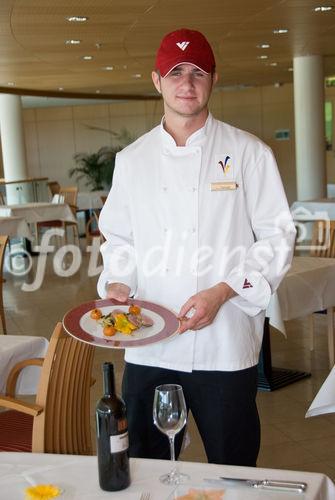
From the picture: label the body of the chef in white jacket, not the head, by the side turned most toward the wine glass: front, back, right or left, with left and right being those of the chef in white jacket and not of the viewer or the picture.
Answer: front

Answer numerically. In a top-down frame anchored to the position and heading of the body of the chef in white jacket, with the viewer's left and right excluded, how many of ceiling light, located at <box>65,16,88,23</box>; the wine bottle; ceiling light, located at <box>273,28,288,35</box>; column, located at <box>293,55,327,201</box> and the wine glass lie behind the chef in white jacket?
3

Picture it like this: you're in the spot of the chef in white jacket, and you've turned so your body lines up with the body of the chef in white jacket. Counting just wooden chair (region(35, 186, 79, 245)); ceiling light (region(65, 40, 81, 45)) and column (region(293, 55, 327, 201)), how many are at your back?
3

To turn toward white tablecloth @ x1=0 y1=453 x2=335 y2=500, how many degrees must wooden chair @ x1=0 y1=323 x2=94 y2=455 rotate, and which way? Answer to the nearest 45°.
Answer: approximately 135° to its left

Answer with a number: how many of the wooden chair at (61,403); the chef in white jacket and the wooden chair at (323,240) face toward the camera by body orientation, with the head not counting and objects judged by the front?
2

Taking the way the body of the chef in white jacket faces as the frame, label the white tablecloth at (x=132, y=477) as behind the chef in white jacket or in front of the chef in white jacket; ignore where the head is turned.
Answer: in front

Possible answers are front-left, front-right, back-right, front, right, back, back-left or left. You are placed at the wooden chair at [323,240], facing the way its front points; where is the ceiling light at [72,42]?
back-right

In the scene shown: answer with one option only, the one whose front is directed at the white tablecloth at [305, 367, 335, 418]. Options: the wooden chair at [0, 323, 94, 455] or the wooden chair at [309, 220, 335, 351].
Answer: the wooden chair at [309, 220, 335, 351]

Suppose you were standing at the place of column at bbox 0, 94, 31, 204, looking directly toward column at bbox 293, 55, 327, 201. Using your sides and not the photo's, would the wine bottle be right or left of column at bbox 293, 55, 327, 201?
right

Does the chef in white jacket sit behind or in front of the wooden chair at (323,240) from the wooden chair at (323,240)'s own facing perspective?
in front

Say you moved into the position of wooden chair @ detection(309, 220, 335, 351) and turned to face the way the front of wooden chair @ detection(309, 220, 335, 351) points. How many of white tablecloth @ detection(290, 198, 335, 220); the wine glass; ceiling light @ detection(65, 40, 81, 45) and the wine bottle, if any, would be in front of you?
2

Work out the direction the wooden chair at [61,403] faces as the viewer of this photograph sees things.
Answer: facing away from the viewer and to the left of the viewer
